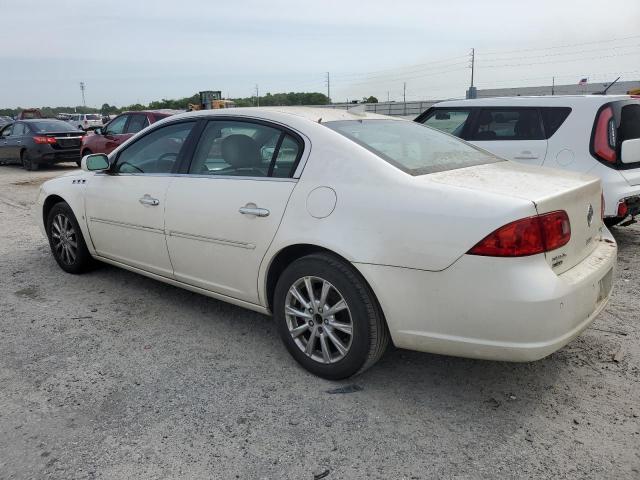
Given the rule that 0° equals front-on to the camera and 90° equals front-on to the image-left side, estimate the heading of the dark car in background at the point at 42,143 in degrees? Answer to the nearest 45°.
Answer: approximately 135°

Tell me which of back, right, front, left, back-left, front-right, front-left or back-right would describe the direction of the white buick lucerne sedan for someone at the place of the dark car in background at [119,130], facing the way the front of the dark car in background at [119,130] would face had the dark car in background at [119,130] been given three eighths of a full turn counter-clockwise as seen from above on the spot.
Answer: front-right

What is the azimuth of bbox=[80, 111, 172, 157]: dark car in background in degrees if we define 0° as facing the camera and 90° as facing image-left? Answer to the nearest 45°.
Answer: approximately 90°

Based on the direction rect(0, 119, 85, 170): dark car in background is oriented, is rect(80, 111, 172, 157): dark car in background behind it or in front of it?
behind

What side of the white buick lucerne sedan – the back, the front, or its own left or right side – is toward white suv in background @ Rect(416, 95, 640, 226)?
right

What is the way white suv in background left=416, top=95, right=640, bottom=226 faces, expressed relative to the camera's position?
facing away from the viewer and to the left of the viewer

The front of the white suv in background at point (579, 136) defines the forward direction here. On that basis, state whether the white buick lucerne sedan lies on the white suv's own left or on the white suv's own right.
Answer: on the white suv's own left

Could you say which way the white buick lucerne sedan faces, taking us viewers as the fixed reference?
facing away from the viewer and to the left of the viewer

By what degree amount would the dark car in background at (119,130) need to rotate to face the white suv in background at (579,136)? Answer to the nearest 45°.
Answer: approximately 135° to its left

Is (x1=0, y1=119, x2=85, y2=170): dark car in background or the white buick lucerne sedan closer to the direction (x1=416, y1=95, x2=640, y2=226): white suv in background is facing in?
the dark car in background

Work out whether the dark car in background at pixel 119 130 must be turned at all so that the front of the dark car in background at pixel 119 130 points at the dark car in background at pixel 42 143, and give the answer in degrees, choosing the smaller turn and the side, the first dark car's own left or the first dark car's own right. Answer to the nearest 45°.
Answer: approximately 45° to the first dark car's own right
